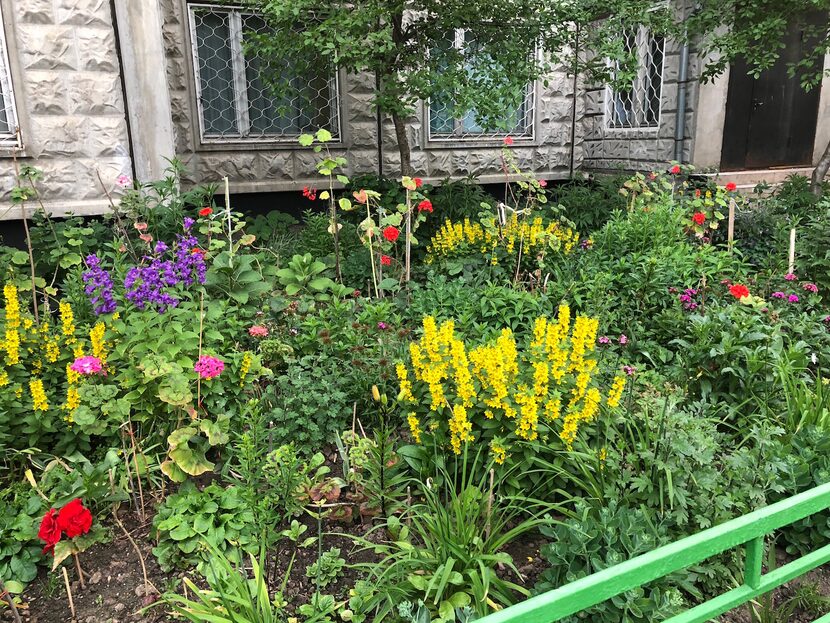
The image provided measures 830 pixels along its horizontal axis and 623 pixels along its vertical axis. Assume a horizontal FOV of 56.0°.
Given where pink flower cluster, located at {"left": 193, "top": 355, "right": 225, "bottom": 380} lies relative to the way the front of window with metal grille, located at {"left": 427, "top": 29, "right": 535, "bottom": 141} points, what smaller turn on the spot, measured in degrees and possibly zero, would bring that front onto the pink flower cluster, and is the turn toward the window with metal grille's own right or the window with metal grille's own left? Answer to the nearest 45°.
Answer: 0° — it already faces it

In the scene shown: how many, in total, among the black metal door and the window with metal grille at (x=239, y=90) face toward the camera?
2

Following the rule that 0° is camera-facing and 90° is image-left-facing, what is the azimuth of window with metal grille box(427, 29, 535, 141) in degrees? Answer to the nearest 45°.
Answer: approximately 0°

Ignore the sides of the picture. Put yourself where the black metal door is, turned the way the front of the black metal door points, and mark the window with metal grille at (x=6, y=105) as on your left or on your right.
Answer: on your right

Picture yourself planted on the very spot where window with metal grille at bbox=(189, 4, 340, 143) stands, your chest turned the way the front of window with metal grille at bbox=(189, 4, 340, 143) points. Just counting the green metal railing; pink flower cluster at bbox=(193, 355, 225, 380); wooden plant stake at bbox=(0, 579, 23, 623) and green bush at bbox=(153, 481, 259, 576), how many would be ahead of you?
4
